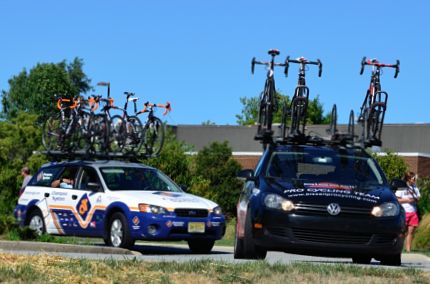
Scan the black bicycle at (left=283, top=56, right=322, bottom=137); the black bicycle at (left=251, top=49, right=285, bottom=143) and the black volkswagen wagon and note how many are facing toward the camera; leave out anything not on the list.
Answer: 3

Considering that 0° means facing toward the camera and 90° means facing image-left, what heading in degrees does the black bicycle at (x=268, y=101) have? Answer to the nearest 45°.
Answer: approximately 0°

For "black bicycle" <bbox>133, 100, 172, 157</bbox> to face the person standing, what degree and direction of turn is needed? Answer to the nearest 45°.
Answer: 0° — it already faces them

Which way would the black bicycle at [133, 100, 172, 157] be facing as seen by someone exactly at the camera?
facing the viewer and to the right of the viewer

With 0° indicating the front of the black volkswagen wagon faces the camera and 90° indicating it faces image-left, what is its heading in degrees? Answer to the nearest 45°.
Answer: approximately 0°

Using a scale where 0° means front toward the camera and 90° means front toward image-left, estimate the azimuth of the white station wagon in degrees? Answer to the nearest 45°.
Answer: approximately 315°
